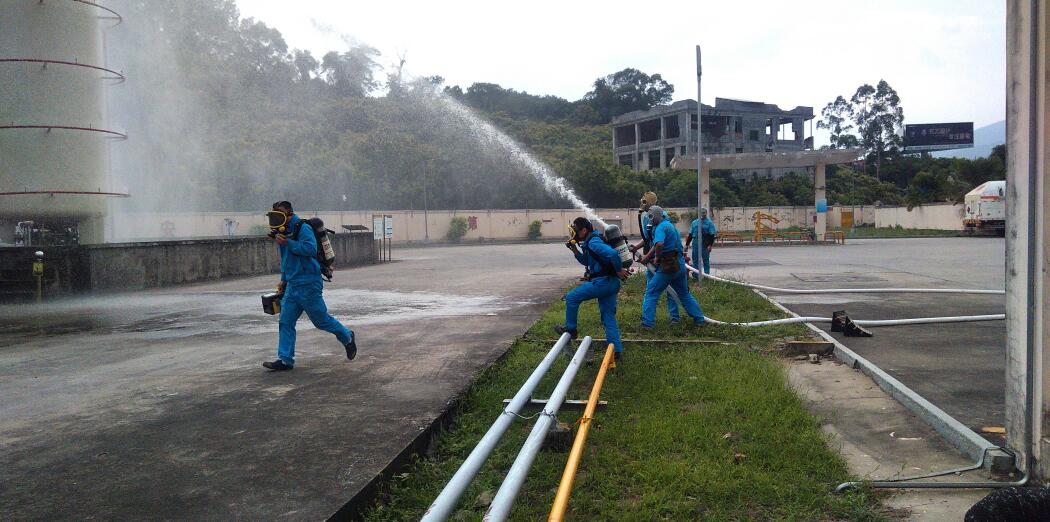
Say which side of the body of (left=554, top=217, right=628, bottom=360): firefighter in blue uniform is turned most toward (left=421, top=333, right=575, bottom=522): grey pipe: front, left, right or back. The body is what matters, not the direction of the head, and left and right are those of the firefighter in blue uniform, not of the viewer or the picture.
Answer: left

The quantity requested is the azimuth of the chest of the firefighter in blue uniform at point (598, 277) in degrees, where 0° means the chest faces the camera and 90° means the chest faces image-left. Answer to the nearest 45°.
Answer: approximately 90°

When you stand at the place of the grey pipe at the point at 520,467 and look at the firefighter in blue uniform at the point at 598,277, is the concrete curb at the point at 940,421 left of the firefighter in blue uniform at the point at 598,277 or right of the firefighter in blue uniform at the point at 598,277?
right

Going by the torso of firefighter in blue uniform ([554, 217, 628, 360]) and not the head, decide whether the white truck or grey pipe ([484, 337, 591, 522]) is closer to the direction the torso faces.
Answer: the grey pipe

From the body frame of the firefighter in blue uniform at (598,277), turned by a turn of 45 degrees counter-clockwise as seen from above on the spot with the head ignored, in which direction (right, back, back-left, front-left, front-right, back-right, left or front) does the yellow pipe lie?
front-left

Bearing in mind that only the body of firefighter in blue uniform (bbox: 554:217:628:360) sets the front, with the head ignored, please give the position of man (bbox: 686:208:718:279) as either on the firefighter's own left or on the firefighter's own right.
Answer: on the firefighter's own right

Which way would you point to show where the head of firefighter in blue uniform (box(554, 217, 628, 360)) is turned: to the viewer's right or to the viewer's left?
to the viewer's left

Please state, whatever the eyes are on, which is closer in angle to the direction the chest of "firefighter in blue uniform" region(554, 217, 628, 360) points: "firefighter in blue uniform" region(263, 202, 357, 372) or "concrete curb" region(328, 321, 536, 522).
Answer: the firefighter in blue uniform

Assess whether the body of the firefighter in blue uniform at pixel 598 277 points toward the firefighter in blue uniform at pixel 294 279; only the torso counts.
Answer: yes
